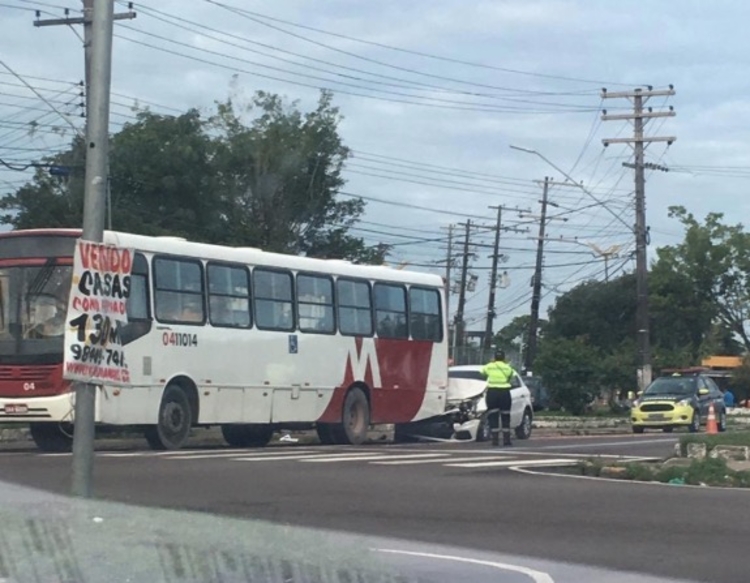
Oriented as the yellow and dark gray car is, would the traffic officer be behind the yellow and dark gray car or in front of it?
in front

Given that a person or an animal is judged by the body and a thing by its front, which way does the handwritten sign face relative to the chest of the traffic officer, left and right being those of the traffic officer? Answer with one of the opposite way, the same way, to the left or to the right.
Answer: the opposite way

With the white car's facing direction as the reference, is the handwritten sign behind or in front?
in front

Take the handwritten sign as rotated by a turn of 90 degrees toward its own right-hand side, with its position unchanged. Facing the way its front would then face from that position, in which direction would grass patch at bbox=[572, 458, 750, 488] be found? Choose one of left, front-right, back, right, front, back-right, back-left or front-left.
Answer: back-right

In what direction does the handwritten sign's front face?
toward the camera

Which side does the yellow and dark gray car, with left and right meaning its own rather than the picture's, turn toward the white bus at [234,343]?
front

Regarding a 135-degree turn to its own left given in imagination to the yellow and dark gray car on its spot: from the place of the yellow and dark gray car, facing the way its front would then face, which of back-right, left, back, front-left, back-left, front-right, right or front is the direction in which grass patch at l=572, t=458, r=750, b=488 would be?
right

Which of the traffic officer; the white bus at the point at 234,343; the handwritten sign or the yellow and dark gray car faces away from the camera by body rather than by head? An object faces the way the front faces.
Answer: the traffic officer
